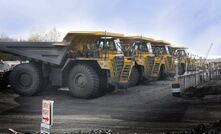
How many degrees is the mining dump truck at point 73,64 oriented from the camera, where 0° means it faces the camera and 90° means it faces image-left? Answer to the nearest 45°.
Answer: approximately 315°

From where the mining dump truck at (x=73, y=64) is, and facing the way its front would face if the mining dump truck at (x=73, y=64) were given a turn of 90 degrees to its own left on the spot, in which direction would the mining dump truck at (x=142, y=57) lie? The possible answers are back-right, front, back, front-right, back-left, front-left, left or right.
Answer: front

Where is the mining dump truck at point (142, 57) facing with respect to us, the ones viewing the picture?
facing the viewer and to the right of the viewer

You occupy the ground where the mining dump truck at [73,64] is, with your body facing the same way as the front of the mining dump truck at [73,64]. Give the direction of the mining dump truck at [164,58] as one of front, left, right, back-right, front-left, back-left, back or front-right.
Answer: left

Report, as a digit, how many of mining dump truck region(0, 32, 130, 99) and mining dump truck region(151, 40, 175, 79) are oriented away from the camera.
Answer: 0

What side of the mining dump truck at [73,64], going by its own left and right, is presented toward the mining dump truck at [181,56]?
left

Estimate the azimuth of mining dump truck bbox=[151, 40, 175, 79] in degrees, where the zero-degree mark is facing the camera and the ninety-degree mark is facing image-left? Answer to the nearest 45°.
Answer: approximately 315°

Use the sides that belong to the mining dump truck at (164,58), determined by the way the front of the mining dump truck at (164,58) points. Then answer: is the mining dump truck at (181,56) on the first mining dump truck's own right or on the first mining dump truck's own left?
on the first mining dump truck's own left

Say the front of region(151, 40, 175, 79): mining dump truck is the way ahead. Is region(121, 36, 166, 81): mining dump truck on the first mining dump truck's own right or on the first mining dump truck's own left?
on the first mining dump truck's own right

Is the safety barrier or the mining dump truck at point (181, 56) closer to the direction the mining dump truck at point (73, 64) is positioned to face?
the safety barrier
